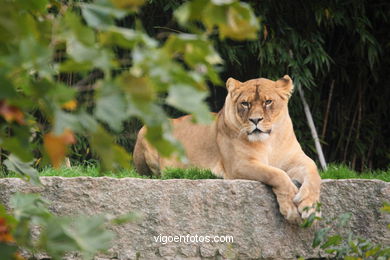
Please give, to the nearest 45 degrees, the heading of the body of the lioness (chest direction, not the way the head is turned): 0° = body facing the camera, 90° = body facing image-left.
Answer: approximately 315°

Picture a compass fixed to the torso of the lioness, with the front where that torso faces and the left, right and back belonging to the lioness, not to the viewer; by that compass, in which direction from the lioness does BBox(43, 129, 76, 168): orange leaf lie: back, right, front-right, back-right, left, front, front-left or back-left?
front-right

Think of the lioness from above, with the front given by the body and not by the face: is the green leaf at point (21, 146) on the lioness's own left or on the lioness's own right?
on the lioness's own right

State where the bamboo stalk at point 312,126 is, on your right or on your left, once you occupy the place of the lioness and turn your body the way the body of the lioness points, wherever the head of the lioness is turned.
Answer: on your left

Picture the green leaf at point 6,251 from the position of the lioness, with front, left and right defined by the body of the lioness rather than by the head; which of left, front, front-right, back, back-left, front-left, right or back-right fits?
front-right
